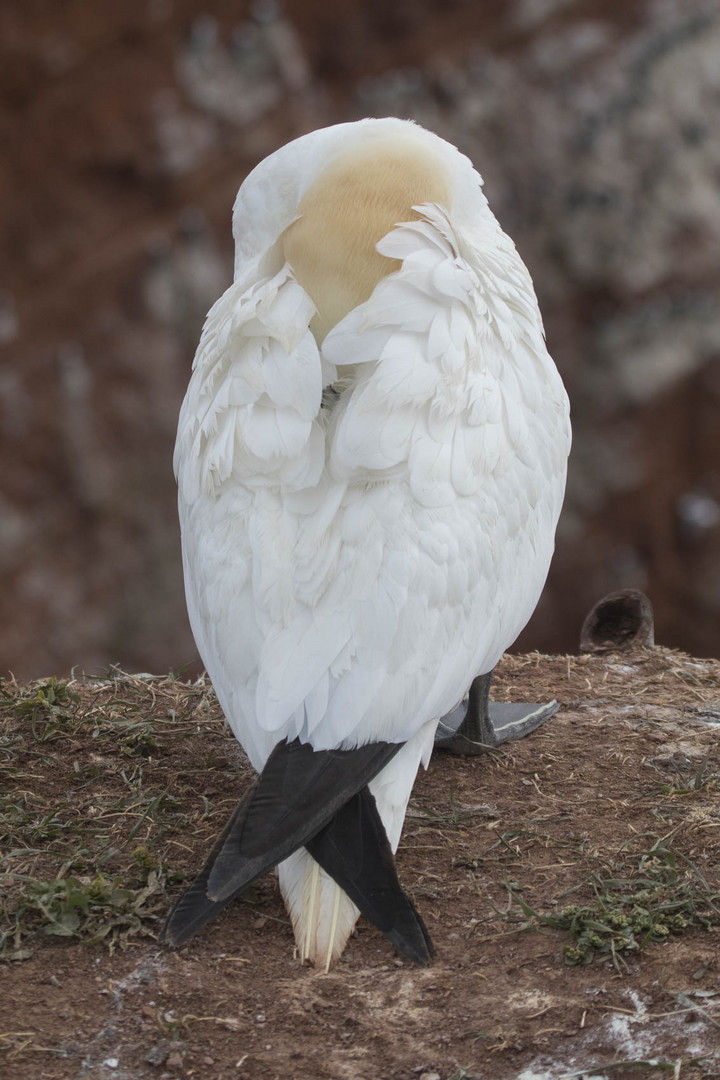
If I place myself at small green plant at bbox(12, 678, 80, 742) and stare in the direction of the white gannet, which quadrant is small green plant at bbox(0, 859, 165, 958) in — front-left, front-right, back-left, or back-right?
front-right

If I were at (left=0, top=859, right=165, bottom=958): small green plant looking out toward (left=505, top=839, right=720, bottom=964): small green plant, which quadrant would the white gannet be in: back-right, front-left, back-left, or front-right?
front-left

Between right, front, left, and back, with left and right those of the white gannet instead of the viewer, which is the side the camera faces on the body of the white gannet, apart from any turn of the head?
back

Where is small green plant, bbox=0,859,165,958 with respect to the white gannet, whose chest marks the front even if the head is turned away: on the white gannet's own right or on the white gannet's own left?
on the white gannet's own left

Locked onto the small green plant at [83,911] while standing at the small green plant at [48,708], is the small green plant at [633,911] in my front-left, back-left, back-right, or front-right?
front-left

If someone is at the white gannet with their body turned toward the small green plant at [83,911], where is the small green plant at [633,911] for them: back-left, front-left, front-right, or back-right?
back-left

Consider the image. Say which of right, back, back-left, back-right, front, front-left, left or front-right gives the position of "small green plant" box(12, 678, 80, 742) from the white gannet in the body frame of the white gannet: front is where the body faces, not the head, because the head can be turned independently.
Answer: front-left
